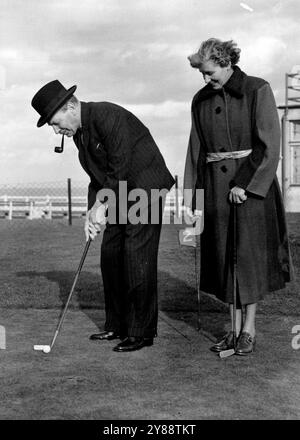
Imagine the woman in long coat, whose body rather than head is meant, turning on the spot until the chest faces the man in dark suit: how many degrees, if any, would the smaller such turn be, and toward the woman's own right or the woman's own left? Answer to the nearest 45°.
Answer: approximately 45° to the woman's own right

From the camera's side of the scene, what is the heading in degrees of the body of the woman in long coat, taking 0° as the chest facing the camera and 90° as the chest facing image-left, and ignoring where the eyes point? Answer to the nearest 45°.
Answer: approximately 45°

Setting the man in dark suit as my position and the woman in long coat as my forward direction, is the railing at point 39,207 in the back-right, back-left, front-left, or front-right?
back-left

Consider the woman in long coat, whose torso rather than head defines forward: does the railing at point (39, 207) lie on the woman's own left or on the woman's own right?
on the woman's own right

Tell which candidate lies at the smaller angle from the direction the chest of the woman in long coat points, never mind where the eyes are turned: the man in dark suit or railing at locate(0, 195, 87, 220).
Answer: the man in dark suit

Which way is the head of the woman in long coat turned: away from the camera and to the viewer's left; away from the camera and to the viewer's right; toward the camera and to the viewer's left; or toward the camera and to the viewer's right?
toward the camera and to the viewer's left
